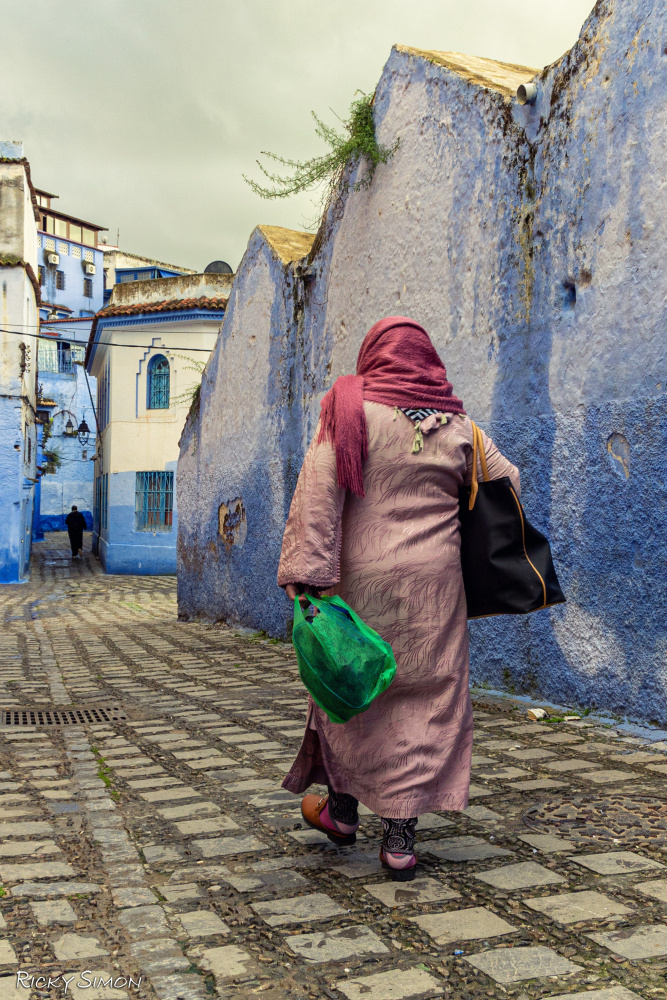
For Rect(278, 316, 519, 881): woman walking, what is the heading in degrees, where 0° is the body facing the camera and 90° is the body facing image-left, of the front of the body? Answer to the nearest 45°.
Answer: approximately 180°

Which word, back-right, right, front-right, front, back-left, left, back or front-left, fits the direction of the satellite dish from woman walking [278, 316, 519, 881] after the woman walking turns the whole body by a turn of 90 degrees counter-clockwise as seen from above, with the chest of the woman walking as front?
right

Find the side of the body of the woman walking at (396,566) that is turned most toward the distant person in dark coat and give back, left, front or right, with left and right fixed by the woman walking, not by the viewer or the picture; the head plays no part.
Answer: front

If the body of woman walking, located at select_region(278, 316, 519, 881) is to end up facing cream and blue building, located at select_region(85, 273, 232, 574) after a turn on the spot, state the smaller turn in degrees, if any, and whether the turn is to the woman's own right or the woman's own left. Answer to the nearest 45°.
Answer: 0° — they already face it
